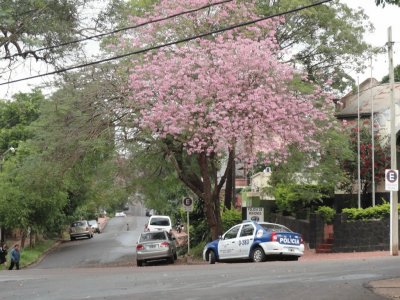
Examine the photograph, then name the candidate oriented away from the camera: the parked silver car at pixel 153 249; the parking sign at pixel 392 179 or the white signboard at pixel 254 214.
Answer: the parked silver car

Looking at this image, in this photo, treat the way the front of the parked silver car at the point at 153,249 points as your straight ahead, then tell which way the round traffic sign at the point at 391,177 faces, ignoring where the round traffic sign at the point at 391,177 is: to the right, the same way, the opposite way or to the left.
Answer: the opposite way

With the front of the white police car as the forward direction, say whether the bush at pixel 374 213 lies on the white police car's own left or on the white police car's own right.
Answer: on the white police car's own right

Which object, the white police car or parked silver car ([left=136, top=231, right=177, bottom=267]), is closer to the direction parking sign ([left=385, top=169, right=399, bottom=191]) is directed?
the white police car

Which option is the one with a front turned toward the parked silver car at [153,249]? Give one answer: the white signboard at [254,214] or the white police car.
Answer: the white police car

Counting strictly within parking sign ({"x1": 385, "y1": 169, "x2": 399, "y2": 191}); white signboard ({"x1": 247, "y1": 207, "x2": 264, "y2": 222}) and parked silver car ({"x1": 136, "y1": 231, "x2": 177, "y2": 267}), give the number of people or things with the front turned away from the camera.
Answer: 1

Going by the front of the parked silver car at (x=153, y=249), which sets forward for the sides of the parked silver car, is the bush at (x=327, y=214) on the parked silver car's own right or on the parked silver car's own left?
on the parked silver car's own right

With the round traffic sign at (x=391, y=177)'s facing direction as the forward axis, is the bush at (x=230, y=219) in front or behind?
behind

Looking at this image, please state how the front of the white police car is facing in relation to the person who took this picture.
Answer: facing away from the viewer and to the left of the viewer

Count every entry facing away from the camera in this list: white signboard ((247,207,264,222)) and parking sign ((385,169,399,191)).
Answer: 0

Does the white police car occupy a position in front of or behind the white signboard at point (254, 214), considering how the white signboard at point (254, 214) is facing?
in front

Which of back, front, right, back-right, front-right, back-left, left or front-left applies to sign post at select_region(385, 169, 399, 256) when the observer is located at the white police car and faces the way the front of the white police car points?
back-right

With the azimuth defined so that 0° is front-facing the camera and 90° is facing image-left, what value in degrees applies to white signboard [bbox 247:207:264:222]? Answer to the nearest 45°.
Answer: approximately 0°
